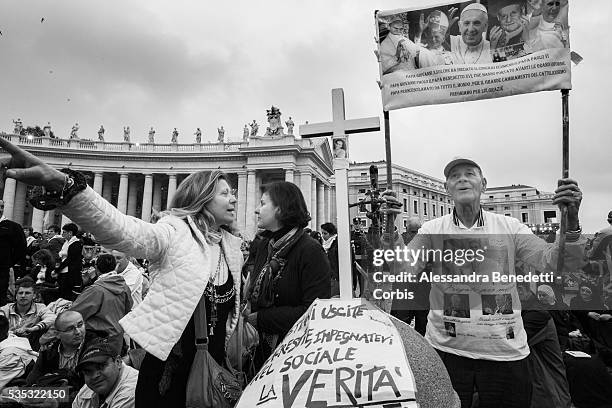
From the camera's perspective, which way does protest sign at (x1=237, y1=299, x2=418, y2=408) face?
toward the camera

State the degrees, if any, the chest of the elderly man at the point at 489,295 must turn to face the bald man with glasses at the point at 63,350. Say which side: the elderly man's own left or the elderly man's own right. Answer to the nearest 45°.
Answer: approximately 90° to the elderly man's own right

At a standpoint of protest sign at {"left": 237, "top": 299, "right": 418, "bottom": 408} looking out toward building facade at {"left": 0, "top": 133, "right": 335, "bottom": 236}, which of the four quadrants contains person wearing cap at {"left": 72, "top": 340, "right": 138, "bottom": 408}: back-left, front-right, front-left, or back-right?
front-left

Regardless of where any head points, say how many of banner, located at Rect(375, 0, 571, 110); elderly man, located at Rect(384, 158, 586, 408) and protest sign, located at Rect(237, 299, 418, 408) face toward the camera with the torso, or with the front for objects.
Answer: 3

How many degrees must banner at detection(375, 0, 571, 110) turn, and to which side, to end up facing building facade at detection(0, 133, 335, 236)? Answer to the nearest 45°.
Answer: approximately 135° to its right

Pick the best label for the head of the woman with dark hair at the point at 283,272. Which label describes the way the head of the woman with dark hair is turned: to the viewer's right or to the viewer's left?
to the viewer's left

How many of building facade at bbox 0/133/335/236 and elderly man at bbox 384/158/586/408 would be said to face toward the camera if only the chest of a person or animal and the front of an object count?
2

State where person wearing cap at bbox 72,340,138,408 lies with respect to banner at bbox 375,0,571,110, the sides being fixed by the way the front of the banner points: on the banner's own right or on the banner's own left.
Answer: on the banner's own right

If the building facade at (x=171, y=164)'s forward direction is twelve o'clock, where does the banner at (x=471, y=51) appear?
The banner is roughly at 12 o'clock from the building facade.

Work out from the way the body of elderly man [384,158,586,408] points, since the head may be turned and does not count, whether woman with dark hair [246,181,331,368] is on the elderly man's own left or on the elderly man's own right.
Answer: on the elderly man's own right

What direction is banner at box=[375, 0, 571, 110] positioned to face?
toward the camera

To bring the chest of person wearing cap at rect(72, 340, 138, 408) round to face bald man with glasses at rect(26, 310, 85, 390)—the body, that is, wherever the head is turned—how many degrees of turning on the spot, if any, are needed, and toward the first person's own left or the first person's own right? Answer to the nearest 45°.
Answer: approximately 135° to the first person's own right

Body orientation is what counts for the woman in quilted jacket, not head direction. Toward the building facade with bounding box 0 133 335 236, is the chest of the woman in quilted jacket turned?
no

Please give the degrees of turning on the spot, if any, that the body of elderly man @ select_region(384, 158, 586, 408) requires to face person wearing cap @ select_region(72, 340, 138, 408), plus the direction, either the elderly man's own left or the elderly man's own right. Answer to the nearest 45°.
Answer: approximately 90° to the elderly man's own right

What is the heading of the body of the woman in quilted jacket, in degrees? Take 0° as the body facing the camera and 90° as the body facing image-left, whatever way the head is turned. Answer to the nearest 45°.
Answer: approximately 315°

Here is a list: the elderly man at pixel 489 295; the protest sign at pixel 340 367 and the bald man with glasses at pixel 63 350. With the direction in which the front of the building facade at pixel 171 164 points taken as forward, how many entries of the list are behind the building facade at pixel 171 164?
0
